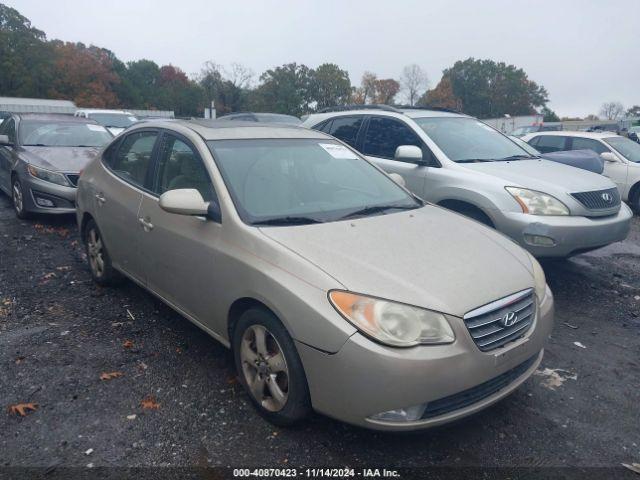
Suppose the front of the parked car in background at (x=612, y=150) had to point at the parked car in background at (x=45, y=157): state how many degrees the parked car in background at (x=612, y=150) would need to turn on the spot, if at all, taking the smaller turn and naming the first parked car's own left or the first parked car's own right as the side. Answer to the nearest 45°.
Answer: approximately 90° to the first parked car's own right

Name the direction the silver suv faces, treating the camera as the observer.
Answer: facing the viewer and to the right of the viewer

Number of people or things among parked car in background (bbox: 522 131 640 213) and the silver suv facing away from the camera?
0

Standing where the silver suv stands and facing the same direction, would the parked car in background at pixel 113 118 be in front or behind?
behind

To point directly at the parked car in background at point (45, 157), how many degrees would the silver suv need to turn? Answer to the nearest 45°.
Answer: approximately 135° to its right

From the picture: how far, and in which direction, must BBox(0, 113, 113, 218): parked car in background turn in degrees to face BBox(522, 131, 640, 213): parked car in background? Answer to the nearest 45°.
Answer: approximately 45° to its left

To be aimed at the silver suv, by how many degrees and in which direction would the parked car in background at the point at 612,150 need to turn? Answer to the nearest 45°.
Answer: approximately 45° to its right

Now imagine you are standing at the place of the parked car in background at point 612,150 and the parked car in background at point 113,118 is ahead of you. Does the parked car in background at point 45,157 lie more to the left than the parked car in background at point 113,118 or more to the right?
left

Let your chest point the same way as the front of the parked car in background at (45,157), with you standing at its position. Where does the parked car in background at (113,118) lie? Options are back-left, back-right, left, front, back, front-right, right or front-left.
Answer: back-left
